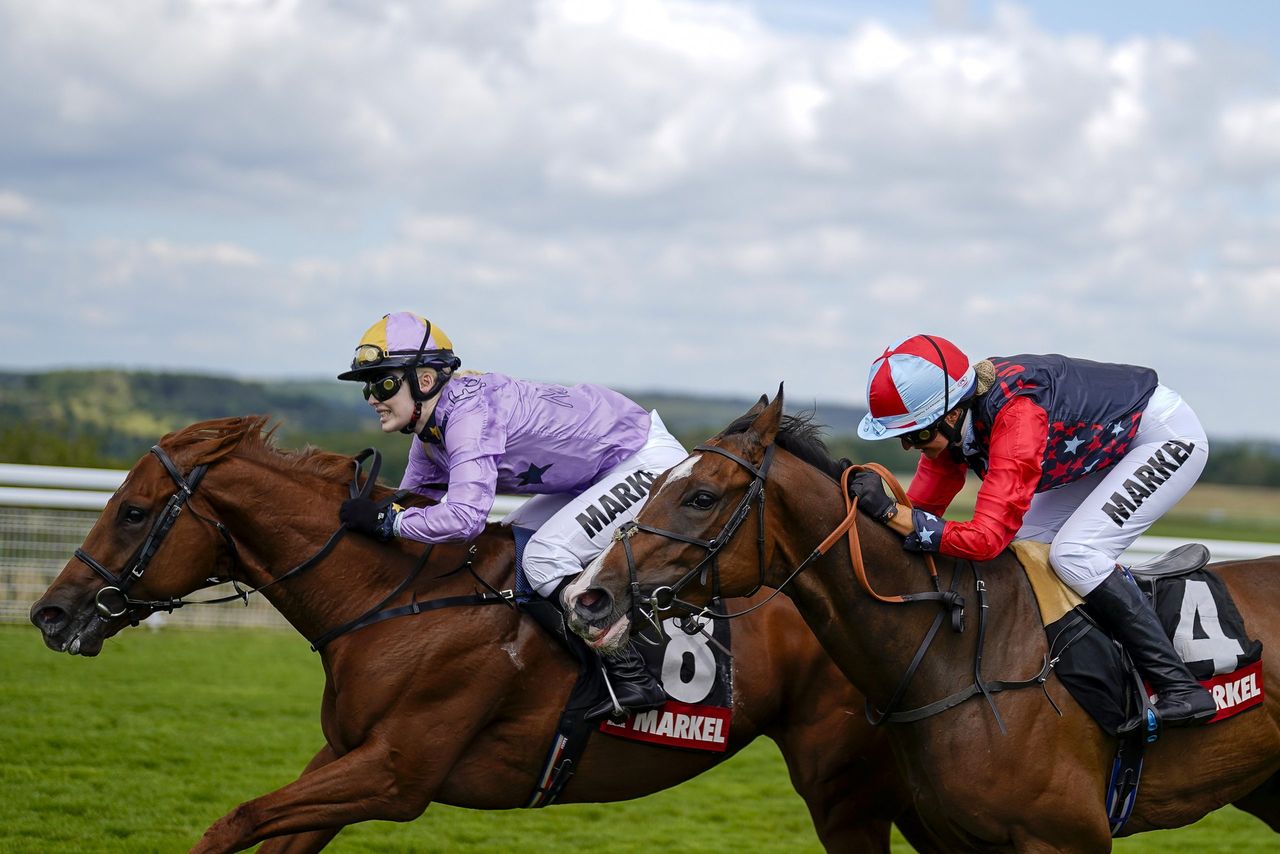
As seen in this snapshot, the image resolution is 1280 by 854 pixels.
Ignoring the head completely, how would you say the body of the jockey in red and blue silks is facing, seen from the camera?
to the viewer's left

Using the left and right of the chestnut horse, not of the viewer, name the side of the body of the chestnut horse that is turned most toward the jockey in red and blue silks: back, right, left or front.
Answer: back

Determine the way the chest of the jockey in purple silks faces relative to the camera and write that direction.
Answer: to the viewer's left

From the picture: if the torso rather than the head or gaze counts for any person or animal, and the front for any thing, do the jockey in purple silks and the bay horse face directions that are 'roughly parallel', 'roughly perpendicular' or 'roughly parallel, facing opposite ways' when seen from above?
roughly parallel

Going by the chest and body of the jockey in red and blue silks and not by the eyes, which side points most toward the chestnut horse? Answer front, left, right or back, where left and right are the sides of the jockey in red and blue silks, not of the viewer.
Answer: front

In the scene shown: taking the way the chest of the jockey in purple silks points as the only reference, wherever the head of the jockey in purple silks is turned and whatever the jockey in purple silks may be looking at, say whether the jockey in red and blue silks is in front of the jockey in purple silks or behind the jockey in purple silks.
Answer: behind

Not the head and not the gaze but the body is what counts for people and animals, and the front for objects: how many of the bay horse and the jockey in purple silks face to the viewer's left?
2

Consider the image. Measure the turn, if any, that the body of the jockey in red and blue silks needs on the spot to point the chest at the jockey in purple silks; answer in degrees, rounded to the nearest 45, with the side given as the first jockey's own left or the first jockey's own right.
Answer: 0° — they already face them

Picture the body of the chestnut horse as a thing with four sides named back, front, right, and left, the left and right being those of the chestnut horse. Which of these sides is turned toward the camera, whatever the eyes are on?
left

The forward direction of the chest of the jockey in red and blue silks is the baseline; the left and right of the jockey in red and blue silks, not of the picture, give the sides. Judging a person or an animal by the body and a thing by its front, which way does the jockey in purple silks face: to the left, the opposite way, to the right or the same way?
the same way

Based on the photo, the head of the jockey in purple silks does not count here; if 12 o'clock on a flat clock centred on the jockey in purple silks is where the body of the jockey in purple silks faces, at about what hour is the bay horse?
The bay horse is roughly at 7 o'clock from the jockey in purple silks.

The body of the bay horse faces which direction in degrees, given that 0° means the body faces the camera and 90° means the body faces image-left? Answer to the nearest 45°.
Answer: approximately 90°
